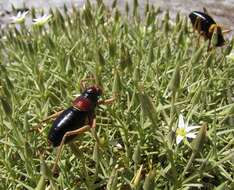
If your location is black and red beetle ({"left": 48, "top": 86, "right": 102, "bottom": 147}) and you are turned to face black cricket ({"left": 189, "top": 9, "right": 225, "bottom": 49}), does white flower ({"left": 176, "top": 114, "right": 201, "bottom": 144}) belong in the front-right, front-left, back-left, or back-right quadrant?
front-right

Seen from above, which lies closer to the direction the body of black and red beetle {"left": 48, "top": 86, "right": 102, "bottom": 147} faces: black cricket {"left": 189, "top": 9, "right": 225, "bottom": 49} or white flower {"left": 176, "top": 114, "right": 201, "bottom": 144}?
the black cricket

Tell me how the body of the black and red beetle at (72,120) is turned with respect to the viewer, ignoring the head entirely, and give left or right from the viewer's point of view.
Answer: facing away from the viewer and to the right of the viewer

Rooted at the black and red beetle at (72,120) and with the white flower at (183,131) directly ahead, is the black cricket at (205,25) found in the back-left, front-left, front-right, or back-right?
front-left

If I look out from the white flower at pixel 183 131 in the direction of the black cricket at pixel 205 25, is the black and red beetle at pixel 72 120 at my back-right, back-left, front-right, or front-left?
back-left

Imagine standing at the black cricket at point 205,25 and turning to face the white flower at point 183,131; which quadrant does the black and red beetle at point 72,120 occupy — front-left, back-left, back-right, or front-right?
front-right

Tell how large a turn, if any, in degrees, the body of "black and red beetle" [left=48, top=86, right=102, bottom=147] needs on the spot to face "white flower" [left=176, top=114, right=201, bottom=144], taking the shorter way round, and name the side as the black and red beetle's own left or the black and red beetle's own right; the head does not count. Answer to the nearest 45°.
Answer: approximately 45° to the black and red beetle's own right
